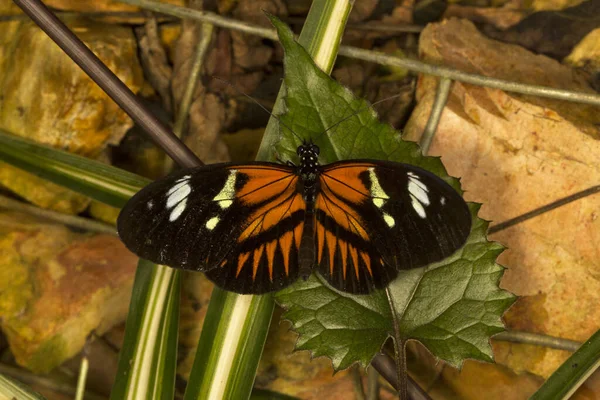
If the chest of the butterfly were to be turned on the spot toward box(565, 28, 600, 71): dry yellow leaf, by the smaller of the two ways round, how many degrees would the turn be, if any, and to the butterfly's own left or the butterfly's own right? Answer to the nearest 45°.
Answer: approximately 90° to the butterfly's own right

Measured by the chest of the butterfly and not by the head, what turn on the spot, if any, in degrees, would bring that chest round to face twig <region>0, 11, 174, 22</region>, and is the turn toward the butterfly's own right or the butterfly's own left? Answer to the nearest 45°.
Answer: approximately 45° to the butterfly's own left

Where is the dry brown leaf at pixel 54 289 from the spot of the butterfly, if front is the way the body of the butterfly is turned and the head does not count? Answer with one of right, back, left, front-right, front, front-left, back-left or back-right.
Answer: front-left

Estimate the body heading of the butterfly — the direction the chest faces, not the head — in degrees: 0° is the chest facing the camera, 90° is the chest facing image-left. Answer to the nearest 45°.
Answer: approximately 180°

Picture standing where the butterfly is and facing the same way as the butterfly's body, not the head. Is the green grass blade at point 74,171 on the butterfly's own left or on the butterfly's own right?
on the butterfly's own left

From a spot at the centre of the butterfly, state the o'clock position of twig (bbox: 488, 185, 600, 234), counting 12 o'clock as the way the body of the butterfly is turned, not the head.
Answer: The twig is roughly at 2 o'clock from the butterfly.

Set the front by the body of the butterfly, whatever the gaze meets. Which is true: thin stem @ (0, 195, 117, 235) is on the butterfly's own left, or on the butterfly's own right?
on the butterfly's own left
